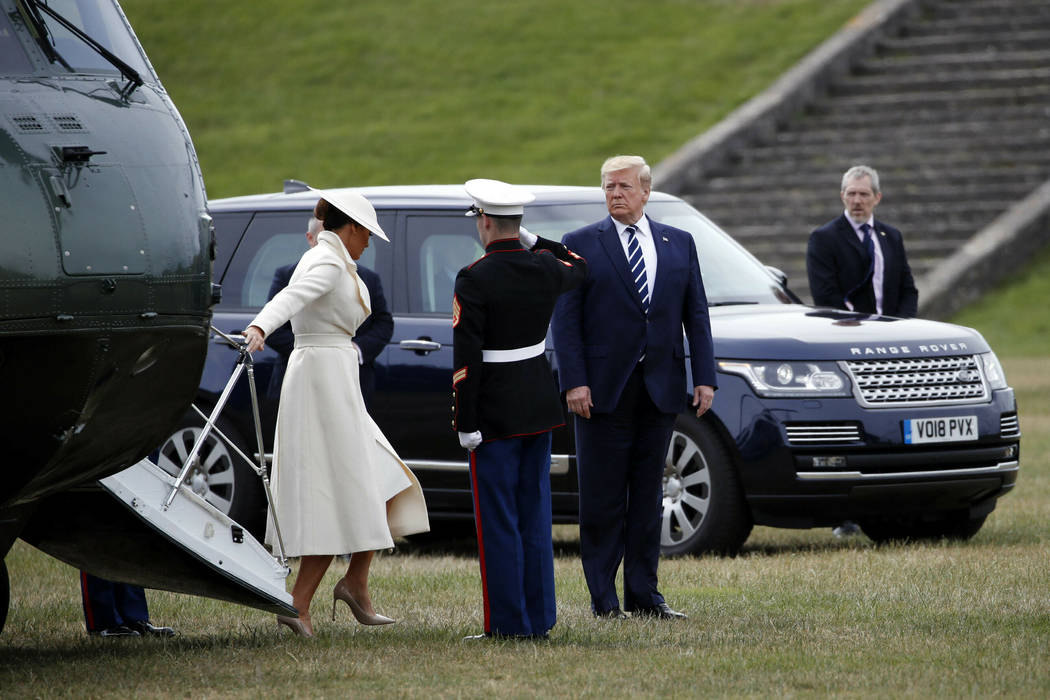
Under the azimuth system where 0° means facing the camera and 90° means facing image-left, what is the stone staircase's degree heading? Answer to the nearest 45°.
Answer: approximately 45°

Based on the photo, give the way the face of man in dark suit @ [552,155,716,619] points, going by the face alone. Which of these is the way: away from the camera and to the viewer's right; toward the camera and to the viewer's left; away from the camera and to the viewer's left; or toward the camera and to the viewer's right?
toward the camera and to the viewer's left

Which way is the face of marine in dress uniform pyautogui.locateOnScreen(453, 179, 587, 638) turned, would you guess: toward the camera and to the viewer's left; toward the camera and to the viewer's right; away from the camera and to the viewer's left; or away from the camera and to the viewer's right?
away from the camera and to the viewer's left

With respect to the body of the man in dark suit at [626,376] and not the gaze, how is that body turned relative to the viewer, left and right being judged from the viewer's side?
facing the viewer

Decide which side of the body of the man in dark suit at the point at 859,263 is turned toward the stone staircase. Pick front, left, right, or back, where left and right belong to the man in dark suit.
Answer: back

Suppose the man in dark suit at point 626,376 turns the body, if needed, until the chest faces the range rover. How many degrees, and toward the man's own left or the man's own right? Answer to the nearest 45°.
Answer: approximately 180°

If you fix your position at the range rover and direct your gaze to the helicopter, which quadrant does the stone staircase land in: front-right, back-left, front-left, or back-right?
back-right

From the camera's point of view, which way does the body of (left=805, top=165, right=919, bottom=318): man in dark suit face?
toward the camera
